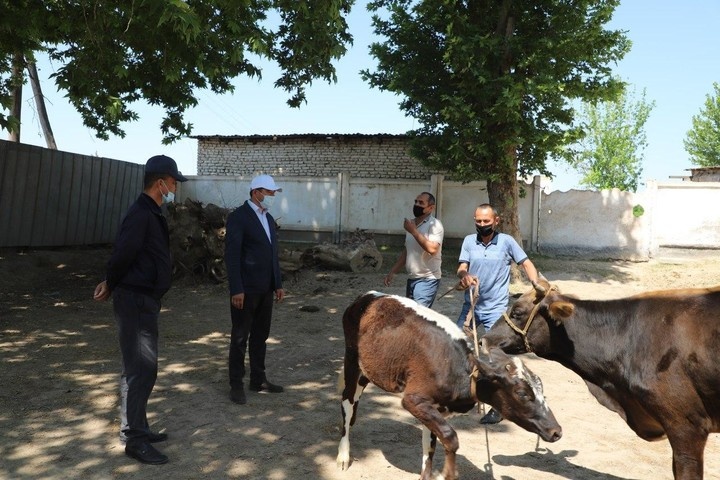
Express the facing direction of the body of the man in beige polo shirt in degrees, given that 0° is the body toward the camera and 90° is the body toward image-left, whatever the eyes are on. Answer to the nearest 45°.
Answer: approximately 45°

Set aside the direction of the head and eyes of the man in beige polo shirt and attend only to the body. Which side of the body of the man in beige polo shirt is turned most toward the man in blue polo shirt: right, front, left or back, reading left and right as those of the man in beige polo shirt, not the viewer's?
left

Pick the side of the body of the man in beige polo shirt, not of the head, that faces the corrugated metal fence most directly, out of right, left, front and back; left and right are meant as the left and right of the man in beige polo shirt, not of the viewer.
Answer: right

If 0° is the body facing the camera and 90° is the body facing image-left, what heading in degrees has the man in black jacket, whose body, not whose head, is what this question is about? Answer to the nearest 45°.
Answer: approximately 270°

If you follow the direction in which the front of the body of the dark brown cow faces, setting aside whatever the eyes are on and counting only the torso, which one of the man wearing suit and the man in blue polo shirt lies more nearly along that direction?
the man wearing suit

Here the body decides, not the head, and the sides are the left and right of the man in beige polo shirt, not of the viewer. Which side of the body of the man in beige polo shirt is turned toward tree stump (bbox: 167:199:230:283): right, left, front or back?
right

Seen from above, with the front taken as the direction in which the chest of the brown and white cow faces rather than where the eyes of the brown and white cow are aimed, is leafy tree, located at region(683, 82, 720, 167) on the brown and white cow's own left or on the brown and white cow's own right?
on the brown and white cow's own left

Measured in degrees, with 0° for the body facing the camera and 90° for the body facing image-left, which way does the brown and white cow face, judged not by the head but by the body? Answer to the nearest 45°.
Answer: approximately 315°

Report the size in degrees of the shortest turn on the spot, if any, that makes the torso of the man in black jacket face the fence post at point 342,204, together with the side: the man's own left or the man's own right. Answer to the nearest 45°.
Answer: approximately 45° to the man's own left

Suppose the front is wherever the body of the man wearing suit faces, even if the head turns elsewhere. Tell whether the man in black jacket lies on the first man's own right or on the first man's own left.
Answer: on the first man's own right

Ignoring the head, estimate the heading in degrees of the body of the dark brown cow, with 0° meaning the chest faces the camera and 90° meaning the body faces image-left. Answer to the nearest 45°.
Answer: approximately 90°
